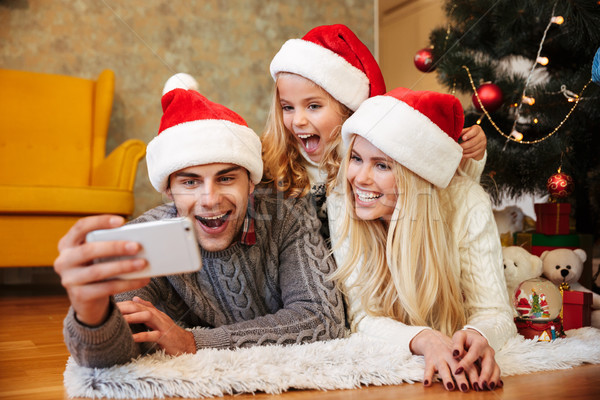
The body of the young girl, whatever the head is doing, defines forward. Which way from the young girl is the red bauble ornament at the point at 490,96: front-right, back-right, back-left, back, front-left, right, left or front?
back

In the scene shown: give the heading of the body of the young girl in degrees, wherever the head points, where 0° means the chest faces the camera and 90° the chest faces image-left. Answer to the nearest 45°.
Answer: approximately 45°

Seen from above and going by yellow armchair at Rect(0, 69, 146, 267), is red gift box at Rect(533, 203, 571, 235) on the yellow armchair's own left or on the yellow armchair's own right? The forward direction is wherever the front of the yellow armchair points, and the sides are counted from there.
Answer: on the yellow armchair's own left

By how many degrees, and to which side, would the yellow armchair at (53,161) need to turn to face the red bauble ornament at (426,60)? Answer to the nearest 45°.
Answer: approximately 45° to its left

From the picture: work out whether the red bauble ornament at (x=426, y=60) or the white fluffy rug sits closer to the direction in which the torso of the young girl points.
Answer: the white fluffy rug

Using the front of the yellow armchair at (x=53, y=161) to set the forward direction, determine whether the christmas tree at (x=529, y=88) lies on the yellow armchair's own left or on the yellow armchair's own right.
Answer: on the yellow armchair's own left

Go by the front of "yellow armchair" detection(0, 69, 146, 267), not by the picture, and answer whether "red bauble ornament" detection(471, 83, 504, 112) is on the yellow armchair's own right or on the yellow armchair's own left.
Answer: on the yellow armchair's own left

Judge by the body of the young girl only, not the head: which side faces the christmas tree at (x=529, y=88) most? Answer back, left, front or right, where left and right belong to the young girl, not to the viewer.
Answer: left

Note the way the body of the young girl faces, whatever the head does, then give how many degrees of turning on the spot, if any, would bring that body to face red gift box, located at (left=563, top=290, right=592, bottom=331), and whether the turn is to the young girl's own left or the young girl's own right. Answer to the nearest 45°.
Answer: approximately 135° to the young girl's own left

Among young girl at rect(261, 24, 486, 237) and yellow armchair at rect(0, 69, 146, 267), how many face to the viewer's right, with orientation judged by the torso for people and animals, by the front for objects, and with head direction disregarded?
0

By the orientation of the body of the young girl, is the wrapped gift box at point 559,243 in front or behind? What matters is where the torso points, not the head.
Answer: behind

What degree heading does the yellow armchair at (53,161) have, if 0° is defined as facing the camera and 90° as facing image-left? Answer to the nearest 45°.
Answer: approximately 0°
